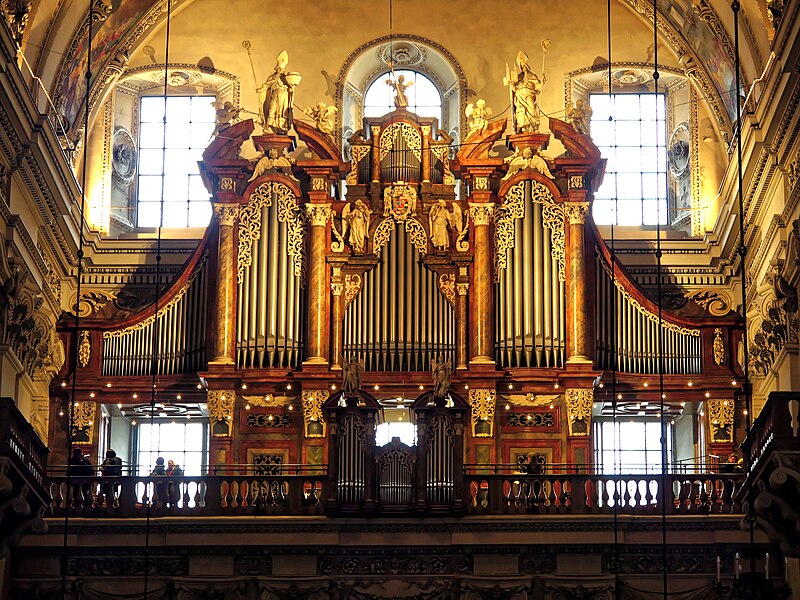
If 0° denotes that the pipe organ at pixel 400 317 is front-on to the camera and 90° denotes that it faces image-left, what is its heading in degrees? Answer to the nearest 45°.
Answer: approximately 0°

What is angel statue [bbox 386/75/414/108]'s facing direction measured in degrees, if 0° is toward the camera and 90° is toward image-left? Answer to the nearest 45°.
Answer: approximately 0°
